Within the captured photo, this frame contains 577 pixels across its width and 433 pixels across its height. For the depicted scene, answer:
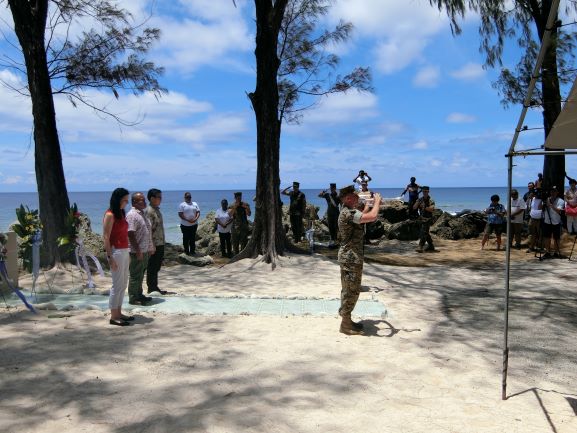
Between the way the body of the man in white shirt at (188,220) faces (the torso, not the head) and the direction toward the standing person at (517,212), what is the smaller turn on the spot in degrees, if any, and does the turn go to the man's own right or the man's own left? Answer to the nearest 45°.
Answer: approximately 90° to the man's own left

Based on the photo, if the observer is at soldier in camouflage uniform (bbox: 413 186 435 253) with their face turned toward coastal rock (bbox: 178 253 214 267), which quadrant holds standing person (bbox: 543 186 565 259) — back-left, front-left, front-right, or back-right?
back-left

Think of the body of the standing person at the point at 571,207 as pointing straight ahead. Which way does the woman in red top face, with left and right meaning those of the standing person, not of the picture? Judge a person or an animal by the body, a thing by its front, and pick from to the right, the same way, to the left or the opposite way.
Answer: the opposite way

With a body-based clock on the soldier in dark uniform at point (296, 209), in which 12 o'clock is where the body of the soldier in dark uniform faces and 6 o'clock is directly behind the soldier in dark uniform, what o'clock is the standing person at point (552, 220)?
The standing person is roughly at 10 o'clock from the soldier in dark uniform.

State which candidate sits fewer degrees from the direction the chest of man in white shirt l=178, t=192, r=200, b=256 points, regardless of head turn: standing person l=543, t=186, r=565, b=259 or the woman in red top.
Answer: the woman in red top

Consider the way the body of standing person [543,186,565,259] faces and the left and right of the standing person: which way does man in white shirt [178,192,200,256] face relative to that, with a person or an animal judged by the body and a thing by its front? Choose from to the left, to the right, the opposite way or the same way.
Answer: to the left

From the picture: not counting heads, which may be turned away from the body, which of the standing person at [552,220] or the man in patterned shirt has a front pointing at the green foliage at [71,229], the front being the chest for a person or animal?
the standing person

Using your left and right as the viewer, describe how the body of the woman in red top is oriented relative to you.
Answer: facing to the right of the viewer
